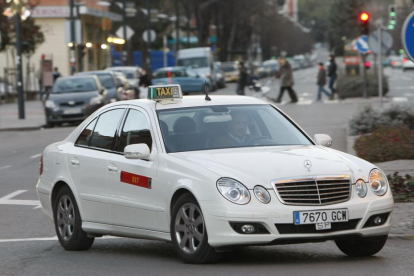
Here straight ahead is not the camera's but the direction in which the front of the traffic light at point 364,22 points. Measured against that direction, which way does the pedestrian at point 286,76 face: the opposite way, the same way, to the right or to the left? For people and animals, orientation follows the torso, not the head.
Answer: to the right

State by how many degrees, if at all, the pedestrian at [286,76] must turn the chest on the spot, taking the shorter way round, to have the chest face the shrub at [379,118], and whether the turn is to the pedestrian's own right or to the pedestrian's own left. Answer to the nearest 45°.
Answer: approximately 90° to the pedestrian's own left

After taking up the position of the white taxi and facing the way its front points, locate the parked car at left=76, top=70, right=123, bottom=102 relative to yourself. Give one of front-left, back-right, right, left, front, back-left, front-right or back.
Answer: back-left

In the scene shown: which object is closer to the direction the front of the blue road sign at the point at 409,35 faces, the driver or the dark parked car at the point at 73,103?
the driver

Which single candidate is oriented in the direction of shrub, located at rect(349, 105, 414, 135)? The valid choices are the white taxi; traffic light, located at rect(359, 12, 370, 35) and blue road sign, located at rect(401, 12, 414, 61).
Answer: the traffic light

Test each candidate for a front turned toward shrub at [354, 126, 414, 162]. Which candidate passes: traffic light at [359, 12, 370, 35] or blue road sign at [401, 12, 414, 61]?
the traffic light

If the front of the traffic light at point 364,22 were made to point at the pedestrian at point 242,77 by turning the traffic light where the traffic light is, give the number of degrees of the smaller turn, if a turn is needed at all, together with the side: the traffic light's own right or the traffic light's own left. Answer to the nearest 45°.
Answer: approximately 135° to the traffic light's own right

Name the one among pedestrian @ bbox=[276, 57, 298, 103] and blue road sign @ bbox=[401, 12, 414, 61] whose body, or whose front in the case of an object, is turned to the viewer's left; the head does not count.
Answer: the pedestrian

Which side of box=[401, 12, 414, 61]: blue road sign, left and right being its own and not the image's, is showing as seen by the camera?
front

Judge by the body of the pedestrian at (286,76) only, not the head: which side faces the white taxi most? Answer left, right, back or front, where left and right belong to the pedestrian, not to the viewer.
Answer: left

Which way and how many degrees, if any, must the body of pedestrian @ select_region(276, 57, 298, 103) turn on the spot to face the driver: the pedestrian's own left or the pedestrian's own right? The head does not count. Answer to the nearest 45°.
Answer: approximately 90° to the pedestrian's own left

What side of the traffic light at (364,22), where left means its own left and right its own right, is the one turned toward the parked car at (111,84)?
right

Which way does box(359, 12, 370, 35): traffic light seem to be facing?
toward the camera

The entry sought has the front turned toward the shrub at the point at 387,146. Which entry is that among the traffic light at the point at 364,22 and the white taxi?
the traffic light
